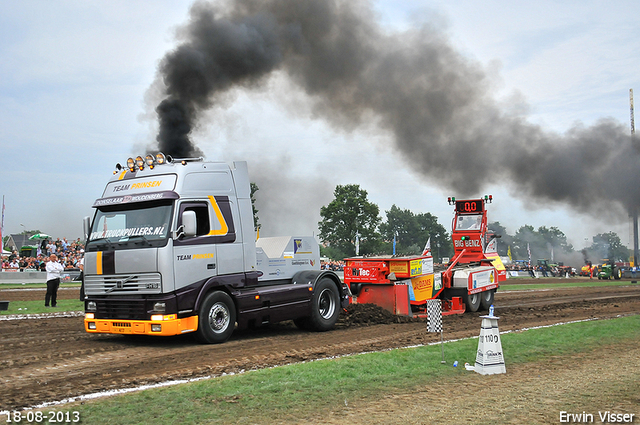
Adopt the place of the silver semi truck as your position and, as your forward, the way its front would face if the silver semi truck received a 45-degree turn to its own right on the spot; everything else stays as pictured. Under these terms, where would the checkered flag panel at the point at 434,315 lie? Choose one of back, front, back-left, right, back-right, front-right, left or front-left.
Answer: back

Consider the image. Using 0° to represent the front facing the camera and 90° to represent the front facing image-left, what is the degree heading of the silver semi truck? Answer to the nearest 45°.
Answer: approximately 45°

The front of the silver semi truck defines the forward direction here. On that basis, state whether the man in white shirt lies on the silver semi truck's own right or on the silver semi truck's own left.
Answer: on the silver semi truck's own right
